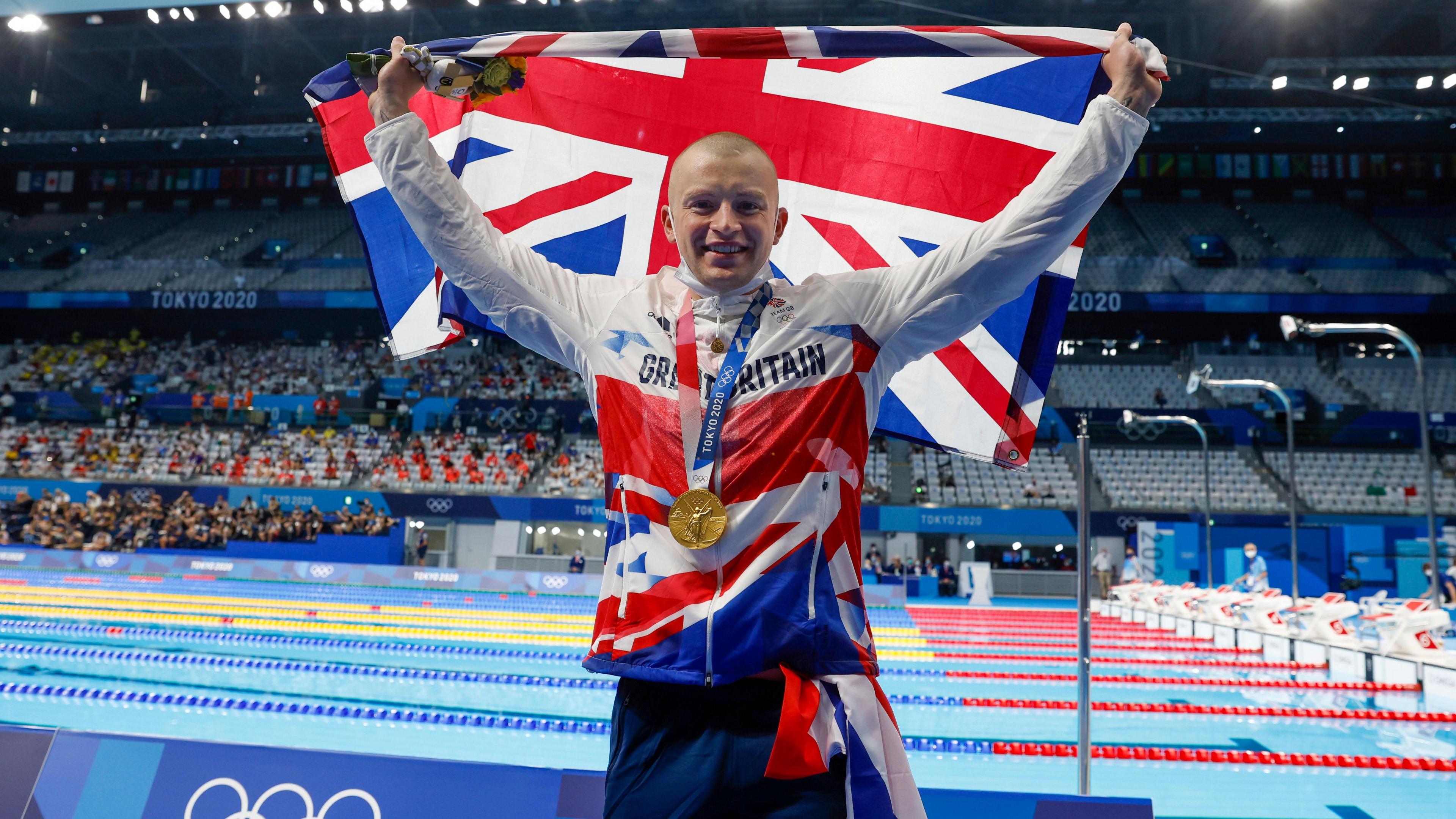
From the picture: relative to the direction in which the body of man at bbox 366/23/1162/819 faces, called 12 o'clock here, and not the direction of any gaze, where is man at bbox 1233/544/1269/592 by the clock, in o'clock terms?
man at bbox 1233/544/1269/592 is roughly at 7 o'clock from man at bbox 366/23/1162/819.

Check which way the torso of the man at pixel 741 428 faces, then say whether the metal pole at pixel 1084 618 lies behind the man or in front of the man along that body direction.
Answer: behind

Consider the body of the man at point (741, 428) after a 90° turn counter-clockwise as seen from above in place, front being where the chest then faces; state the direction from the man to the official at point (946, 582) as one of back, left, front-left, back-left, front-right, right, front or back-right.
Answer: left

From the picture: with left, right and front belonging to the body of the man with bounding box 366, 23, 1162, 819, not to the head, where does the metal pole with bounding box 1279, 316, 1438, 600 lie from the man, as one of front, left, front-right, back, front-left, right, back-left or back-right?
back-left

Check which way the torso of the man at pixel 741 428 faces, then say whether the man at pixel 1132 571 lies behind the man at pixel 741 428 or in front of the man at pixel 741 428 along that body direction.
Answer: behind

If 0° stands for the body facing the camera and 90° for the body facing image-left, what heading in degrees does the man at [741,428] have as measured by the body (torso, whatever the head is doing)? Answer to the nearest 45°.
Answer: approximately 0°

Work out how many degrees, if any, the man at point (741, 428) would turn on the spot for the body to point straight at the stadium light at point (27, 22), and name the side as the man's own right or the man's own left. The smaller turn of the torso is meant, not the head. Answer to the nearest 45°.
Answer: approximately 135° to the man's own right
